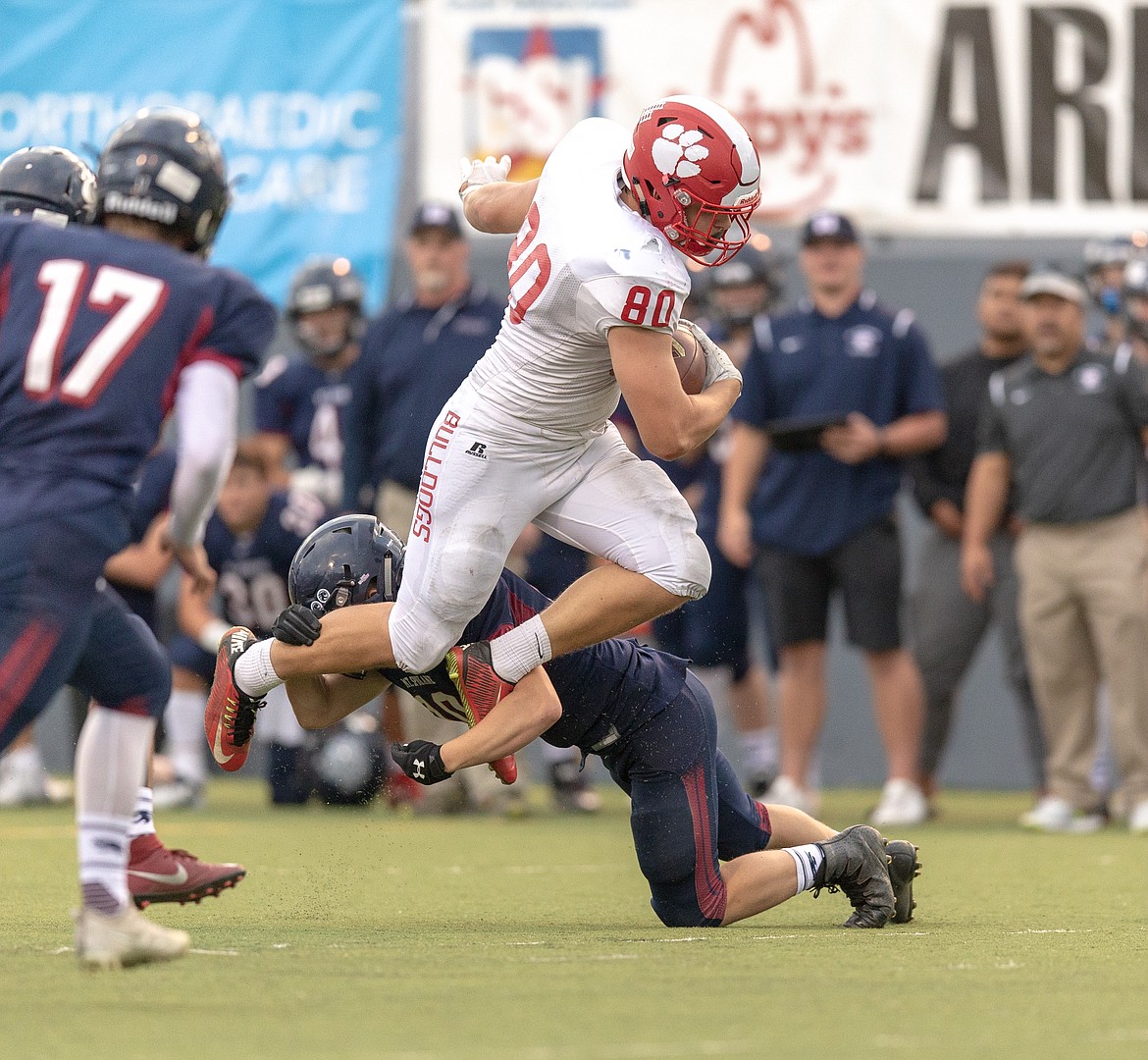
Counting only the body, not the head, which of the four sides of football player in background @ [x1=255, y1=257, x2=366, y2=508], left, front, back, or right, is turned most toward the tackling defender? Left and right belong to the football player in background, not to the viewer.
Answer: front

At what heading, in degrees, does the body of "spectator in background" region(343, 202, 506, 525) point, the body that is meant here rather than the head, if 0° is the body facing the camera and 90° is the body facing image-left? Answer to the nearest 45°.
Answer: approximately 0°

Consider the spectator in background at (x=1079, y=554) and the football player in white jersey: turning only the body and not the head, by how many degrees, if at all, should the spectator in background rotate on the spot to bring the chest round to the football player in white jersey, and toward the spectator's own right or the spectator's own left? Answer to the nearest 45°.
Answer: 0° — they already face them

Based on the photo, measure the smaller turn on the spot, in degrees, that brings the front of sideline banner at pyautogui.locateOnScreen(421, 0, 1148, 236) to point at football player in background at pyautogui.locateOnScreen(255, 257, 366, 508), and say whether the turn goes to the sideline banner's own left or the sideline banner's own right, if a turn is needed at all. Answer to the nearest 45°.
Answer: approximately 90° to the sideline banner's own right

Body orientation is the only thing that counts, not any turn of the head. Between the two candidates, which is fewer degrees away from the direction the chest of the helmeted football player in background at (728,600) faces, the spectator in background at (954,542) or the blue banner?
the spectator in background

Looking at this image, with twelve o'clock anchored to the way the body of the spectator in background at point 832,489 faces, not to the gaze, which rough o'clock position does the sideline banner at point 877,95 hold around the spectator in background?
The sideline banner is roughly at 6 o'clock from the spectator in background.

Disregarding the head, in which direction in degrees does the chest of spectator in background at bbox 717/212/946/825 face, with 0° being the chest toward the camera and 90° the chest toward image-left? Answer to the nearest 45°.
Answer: approximately 0°

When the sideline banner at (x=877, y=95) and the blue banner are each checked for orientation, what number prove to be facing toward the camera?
2

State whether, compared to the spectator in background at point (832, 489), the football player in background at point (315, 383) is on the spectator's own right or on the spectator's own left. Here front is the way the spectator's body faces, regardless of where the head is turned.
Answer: on the spectator's own right
